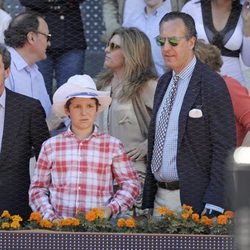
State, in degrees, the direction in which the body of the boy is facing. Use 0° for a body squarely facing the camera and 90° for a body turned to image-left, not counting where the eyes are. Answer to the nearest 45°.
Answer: approximately 0°

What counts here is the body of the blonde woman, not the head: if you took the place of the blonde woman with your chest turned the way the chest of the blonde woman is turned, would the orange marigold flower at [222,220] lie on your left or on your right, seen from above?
on your left

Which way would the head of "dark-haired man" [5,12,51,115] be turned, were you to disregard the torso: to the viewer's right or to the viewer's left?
to the viewer's right

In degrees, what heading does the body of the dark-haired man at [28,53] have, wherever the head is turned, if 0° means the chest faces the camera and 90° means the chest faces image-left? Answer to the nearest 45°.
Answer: approximately 315°

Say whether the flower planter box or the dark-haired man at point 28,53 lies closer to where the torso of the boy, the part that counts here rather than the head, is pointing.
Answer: the flower planter box
